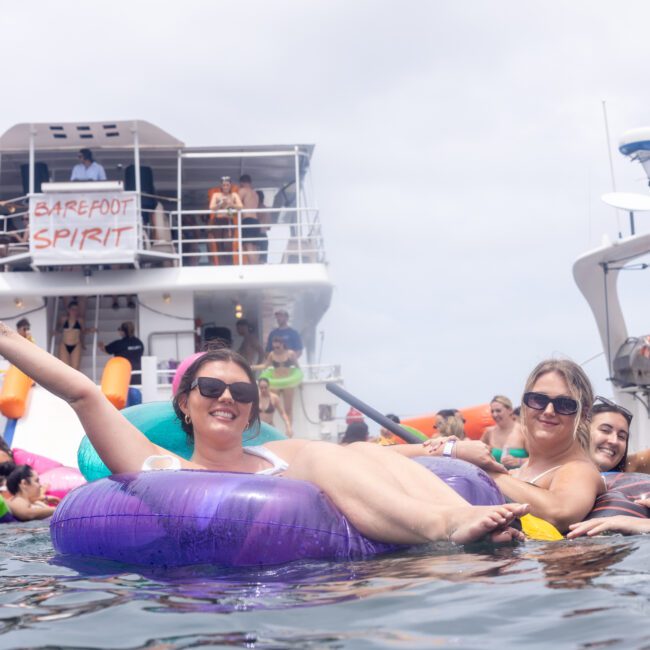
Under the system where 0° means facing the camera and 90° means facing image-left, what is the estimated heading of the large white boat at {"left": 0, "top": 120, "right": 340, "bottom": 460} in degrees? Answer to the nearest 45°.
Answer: approximately 180°

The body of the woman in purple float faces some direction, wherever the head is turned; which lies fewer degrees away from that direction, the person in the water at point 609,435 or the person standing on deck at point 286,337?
the person in the water

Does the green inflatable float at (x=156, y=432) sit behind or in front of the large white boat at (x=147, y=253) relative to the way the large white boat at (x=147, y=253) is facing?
behind

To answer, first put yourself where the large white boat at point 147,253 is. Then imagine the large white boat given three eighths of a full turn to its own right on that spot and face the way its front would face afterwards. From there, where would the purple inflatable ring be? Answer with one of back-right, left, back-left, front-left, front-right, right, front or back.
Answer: front-right

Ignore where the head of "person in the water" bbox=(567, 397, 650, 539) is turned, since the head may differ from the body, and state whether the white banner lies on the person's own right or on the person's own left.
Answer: on the person's own right
